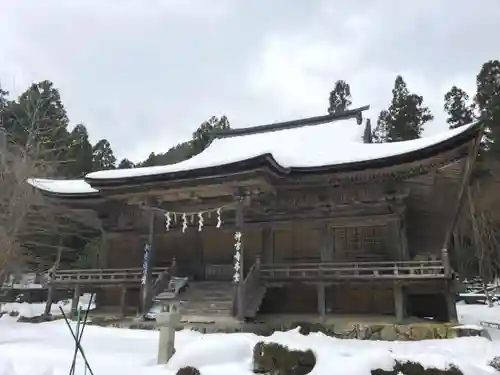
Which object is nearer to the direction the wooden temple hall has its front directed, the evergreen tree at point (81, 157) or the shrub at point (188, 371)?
the shrub

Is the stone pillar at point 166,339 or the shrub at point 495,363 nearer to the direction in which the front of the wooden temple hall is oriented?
the stone pillar

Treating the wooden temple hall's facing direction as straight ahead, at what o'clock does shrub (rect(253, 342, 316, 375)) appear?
The shrub is roughly at 11 o'clock from the wooden temple hall.

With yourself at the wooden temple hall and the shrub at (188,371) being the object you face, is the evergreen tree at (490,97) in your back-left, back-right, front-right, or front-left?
back-left

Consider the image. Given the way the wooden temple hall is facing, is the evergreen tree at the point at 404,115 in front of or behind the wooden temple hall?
behind

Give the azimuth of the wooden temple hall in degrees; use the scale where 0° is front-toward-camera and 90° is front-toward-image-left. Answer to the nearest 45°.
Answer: approximately 45°

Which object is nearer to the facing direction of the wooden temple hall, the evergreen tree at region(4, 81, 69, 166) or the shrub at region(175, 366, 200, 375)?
the shrub

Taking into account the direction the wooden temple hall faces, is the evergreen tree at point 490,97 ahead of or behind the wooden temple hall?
behind

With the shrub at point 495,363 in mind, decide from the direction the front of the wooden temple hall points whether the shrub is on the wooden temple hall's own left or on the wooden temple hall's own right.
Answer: on the wooden temple hall's own left

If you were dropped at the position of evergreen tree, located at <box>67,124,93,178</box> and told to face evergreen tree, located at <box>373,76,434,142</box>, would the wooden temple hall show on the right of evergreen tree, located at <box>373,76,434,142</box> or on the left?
right

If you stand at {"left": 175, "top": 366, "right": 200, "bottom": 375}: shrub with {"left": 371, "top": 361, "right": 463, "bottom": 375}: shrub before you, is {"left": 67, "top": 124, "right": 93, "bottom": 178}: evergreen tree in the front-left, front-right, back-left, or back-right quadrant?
back-left

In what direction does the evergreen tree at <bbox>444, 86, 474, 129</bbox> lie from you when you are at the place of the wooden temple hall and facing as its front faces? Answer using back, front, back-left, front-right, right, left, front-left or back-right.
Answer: back

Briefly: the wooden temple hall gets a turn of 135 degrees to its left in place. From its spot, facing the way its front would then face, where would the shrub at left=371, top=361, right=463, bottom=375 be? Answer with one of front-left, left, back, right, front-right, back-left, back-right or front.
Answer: right
